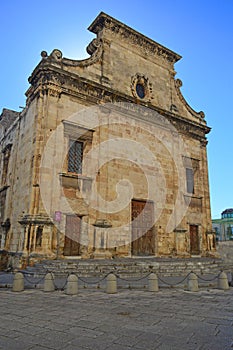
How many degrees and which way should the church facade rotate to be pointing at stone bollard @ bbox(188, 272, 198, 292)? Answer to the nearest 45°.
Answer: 0° — it already faces it

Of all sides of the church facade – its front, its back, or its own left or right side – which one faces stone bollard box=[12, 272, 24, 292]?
right

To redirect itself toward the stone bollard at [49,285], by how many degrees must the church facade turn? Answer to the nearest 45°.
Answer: approximately 45° to its right

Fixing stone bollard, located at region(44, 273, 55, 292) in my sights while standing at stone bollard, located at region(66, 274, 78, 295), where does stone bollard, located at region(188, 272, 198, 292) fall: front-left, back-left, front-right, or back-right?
back-right

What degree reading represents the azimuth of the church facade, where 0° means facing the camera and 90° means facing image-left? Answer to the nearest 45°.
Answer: approximately 315°

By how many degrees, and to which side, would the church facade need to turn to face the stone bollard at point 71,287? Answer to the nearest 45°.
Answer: approximately 45° to its right
